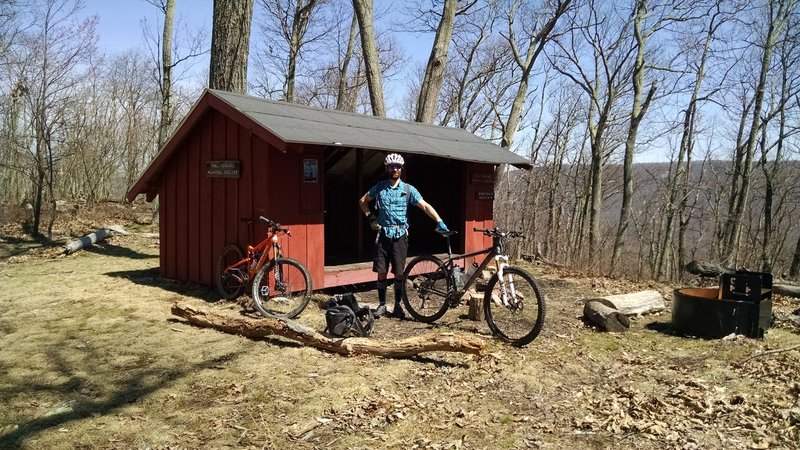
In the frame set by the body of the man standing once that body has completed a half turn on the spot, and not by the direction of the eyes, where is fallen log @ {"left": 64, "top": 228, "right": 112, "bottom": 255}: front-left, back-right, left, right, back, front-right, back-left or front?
front-left

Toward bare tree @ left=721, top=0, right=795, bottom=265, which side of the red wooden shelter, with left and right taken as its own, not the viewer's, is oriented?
left

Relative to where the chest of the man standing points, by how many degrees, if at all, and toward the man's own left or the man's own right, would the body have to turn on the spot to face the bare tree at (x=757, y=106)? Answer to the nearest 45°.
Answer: approximately 135° to the man's own left

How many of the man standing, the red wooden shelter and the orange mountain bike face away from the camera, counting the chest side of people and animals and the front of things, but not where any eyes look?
0

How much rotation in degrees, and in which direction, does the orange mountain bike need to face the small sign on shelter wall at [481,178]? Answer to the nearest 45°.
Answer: approximately 90° to its left

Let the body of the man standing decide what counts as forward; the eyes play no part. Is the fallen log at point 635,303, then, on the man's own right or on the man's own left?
on the man's own left

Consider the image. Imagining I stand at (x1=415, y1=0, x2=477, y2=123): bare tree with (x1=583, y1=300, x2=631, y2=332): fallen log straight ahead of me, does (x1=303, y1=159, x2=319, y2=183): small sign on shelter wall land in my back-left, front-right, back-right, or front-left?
front-right

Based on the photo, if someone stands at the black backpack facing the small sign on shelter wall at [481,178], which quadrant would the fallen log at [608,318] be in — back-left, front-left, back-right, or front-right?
front-right

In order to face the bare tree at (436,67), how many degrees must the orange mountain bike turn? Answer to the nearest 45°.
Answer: approximately 90° to its left

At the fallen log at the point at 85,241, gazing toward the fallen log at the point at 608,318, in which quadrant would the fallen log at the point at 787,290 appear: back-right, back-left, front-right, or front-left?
front-left

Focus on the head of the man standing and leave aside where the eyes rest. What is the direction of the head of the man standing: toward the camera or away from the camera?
toward the camera

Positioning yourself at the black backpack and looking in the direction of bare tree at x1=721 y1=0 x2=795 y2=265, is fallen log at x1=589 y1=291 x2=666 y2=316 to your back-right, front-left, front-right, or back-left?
front-right

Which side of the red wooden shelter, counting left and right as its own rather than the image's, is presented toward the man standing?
front

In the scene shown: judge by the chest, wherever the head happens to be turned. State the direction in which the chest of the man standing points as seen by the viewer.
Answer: toward the camera

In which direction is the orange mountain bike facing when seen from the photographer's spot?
facing the viewer and to the right of the viewer

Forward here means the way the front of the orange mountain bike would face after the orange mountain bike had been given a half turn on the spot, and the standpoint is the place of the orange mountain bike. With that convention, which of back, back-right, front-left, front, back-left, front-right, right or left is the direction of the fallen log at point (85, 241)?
front

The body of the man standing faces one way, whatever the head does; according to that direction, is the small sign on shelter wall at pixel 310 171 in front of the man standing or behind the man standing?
behind

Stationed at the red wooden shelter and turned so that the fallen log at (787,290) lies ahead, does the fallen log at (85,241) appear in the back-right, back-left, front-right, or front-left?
back-left
